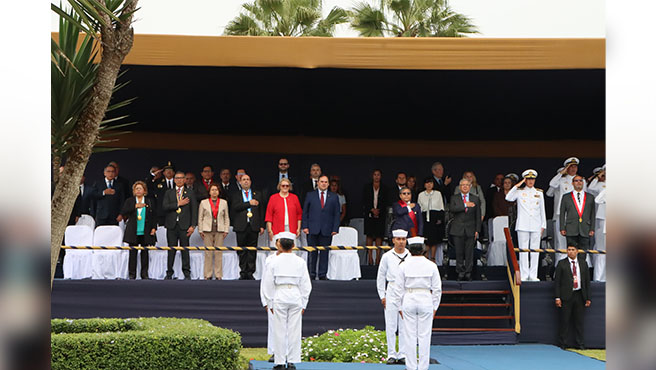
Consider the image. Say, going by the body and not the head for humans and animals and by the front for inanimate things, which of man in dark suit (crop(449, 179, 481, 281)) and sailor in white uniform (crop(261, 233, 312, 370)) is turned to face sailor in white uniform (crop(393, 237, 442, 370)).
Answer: the man in dark suit

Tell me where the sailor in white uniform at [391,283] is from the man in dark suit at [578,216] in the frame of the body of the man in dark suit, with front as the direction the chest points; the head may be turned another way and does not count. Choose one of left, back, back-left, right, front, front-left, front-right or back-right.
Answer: front-right

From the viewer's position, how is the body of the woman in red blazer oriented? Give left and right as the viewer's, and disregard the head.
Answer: facing the viewer

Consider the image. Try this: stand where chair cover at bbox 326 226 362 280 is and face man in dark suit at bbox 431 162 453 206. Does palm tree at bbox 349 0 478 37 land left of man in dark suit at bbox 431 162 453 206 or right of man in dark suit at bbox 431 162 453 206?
left

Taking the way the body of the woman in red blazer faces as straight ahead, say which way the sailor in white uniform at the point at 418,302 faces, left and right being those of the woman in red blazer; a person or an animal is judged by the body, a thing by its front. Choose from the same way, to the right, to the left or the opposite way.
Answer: the opposite way

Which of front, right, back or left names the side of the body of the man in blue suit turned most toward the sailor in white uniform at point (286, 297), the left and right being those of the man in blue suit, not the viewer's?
front

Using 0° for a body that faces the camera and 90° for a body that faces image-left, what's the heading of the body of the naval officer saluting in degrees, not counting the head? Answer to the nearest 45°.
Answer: approximately 0°

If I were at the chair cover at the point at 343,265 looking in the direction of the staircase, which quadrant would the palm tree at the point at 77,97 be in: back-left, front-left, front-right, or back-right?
back-right

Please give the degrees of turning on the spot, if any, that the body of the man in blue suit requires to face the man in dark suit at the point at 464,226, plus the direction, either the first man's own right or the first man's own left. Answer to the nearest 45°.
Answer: approximately 90° to the first man's own left

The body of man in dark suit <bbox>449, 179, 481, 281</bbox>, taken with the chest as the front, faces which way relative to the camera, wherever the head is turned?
toward the camera

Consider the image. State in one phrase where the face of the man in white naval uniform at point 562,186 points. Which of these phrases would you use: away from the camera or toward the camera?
toward the camera

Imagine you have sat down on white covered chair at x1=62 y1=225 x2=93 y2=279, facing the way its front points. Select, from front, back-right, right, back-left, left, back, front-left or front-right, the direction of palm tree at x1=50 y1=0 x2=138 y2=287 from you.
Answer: front

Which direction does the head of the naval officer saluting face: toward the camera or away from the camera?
toward the camera

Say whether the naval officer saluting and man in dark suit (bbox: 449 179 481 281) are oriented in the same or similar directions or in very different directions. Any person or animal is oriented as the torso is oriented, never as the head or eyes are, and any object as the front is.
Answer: same or similar directions

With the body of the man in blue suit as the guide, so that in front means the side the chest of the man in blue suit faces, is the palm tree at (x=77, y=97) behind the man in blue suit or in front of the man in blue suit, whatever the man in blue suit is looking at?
in front

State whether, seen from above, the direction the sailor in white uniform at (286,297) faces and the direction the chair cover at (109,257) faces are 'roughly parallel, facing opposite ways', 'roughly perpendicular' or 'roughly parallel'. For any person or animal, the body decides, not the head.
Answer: roughly parallel, facing opposite ways

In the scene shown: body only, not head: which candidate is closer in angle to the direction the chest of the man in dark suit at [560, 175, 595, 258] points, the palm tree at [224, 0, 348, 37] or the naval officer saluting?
the naval officer saluting

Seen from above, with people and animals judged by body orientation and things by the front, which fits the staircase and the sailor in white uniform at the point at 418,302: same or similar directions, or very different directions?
very different directions

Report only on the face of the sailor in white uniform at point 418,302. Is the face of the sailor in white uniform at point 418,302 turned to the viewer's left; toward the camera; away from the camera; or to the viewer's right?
away from the camera

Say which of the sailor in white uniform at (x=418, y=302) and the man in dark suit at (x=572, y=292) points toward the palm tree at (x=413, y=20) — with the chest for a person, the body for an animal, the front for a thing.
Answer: the sailor in white uniform

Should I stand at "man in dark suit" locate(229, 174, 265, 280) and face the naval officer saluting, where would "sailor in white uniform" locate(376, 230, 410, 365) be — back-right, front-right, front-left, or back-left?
front-right

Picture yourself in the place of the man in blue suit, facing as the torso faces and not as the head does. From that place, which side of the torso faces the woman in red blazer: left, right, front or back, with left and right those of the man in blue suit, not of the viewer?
right
